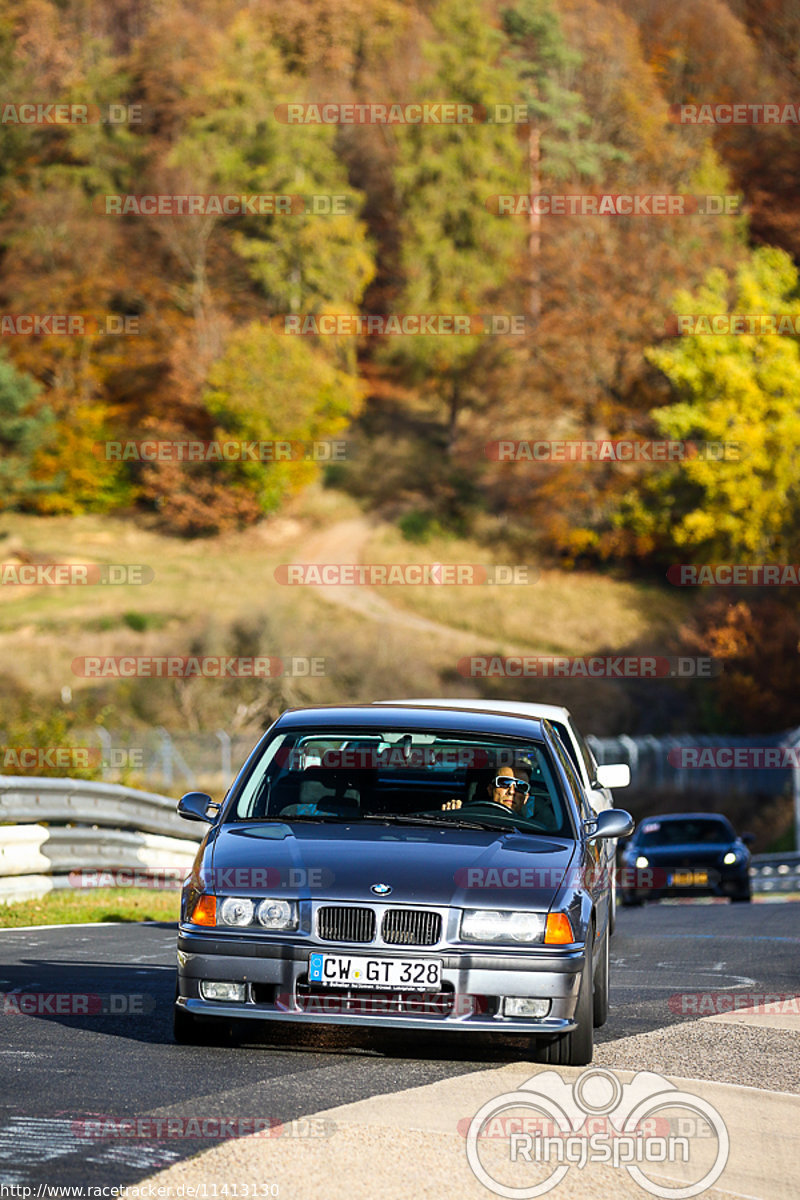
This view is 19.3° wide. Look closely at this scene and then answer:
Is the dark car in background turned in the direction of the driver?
yes

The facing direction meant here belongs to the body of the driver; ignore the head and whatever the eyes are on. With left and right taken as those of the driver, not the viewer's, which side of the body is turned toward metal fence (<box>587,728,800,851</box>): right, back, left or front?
back

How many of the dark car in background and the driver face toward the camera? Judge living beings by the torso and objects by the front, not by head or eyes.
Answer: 2

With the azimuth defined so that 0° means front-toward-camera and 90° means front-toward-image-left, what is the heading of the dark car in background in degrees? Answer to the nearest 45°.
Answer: approximately 0°

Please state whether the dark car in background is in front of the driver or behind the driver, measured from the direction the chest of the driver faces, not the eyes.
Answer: behind

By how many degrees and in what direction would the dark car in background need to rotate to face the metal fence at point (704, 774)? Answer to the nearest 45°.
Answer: approximately 180°

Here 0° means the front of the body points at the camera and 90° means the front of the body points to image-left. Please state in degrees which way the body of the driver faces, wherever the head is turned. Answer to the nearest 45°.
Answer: approximately 0°
